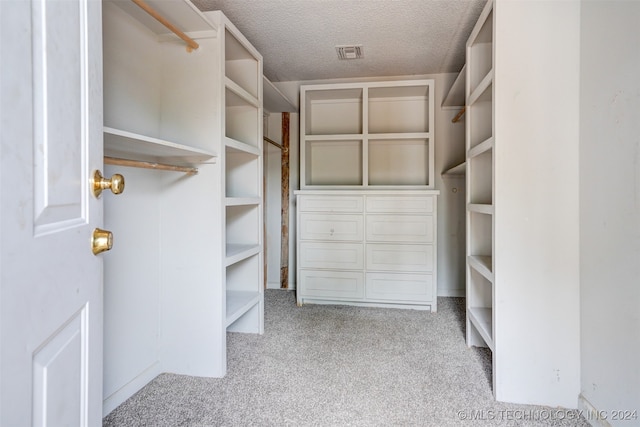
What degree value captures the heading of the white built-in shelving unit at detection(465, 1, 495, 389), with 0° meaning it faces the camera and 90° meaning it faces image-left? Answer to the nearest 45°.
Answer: approximately 90°

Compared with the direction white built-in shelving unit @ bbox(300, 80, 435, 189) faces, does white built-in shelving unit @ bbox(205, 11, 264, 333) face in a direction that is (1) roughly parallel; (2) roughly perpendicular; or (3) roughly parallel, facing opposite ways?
roughly perpendicular

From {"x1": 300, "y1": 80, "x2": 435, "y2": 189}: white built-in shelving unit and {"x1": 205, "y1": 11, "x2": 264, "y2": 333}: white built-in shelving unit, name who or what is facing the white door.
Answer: {"x1": 300, "y1": 80, "x2": 435, "y2": 189}: white built-in shelving unit

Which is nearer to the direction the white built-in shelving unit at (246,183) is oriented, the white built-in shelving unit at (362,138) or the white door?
the white built-in shelving unit

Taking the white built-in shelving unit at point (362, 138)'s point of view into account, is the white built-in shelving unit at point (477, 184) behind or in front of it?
in front

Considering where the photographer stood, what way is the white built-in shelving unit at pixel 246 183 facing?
facing to the right of the viewer

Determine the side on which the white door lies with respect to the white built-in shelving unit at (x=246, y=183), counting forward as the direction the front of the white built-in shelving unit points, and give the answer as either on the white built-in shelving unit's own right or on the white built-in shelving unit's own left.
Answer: on the white built-in shelving unit's own right

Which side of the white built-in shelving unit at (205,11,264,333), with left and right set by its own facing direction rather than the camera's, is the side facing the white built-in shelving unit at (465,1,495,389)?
front

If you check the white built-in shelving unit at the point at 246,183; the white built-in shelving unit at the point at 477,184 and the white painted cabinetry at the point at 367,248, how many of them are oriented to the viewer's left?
1
